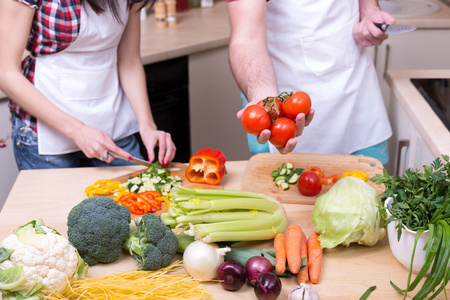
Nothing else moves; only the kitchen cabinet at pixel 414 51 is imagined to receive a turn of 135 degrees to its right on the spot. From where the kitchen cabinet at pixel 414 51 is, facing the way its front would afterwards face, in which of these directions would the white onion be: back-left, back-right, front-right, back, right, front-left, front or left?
back-left

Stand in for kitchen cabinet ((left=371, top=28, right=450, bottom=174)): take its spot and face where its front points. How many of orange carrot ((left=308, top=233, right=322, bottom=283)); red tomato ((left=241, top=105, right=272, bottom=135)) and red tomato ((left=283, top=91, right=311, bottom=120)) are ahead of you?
3

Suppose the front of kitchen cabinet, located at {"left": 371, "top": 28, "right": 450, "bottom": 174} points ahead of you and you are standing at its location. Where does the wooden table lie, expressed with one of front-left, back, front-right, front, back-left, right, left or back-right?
front

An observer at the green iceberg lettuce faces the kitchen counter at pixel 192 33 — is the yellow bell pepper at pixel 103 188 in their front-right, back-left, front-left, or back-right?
front-left

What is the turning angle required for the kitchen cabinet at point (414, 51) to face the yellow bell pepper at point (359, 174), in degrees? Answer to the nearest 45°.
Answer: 0° — it already faces it

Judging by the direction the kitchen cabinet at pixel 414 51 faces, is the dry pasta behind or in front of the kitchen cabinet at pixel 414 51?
in front
